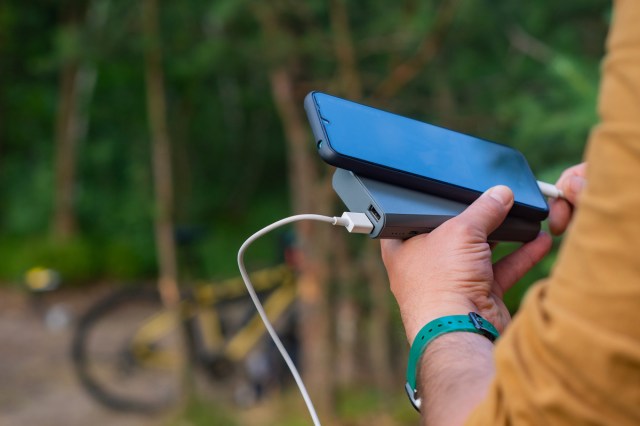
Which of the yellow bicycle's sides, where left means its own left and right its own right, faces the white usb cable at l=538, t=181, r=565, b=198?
right

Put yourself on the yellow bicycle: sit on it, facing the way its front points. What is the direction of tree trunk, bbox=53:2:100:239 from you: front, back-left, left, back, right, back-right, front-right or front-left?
left

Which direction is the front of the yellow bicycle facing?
to the viewer's right
